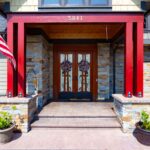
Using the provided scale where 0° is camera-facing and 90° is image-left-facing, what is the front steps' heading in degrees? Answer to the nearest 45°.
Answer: approximately 0°

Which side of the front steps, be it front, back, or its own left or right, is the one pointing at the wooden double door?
back

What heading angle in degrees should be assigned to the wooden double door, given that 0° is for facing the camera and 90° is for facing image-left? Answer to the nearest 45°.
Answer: approximately 0°

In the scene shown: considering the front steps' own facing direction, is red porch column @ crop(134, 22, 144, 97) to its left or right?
on its left
